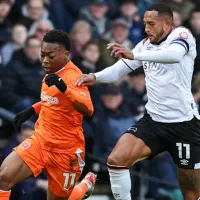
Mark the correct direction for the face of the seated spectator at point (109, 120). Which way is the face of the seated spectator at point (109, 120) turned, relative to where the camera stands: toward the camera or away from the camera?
toward the camera

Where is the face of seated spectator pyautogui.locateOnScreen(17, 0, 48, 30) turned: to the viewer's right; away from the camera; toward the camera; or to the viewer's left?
toward the camera

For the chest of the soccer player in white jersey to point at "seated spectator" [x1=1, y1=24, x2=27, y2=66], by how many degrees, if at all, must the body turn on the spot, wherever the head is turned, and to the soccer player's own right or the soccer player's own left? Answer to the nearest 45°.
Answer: approximately 90° to the soccer player's own right

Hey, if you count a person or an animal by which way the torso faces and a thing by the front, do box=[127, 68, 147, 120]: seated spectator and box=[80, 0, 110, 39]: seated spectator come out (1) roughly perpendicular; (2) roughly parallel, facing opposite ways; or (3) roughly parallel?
roughly parallel

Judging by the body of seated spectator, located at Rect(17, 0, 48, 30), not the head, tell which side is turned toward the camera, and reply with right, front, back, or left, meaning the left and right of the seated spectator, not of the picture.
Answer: front

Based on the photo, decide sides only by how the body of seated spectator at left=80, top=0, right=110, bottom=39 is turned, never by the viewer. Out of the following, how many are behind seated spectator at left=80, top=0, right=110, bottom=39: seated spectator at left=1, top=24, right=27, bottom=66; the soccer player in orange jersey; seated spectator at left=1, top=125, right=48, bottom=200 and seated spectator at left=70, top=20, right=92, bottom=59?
0

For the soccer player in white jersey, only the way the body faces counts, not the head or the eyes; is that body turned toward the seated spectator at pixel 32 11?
no

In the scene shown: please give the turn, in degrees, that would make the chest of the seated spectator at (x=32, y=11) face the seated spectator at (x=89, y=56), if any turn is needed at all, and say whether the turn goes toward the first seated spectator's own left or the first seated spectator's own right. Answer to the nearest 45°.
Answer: approximately 90° to the first seated spectator's own left

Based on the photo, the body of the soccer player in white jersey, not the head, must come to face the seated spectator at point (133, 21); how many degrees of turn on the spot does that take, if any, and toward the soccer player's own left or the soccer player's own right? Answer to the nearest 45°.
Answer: approximately 135° to the soccer player's own right

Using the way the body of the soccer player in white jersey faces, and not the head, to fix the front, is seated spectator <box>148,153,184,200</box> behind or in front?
behind

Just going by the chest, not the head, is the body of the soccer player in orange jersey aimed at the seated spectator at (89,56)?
no

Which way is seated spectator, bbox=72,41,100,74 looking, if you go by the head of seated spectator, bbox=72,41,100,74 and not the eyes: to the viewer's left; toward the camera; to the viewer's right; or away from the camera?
toward the camera

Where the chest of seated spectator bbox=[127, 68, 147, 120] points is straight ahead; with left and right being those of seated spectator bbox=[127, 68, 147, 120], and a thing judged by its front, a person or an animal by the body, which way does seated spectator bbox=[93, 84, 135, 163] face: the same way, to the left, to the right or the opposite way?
the same way

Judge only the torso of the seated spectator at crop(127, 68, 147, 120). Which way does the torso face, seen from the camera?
toward the camera
